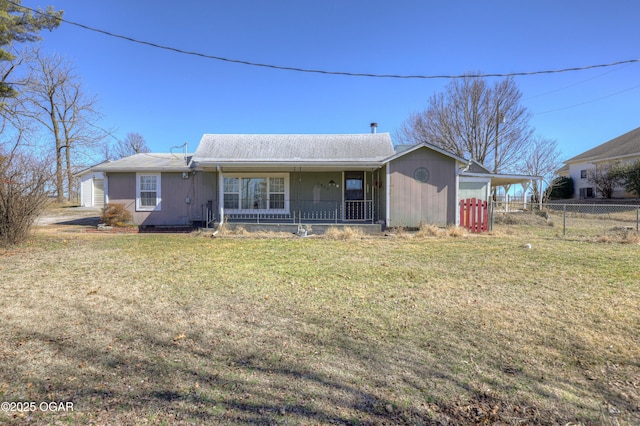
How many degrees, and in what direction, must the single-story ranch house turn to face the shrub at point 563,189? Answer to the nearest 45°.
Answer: approximately 135° to its left

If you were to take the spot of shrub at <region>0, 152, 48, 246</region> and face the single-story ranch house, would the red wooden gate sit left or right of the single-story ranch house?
right

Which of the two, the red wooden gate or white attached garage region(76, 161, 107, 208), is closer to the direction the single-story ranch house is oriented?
the red wooden gate

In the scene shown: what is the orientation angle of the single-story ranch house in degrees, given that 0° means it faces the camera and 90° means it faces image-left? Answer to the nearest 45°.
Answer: approximately 0°

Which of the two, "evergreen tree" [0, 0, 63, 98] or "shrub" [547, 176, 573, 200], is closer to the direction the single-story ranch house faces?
the evergreen tree

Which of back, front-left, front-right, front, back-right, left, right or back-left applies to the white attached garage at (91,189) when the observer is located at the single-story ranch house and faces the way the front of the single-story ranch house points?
back-right

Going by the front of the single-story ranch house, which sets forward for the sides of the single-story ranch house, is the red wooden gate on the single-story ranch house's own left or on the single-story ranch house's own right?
on the single-story ranch house's own left

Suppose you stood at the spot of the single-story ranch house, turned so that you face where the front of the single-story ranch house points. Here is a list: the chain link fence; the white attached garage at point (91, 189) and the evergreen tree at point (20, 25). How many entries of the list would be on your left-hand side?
1

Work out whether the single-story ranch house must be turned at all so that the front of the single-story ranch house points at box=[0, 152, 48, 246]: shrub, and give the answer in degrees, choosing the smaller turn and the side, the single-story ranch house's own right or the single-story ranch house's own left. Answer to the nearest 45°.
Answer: approximately 45° to the single-story ranch house's own right

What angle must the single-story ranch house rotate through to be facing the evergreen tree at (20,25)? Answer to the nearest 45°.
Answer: approximately 90° to its right

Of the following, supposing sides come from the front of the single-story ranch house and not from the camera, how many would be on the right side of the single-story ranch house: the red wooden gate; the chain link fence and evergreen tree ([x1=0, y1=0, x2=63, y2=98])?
1

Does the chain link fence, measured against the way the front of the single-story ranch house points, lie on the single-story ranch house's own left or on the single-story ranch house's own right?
on the single-story ranch house's own left
